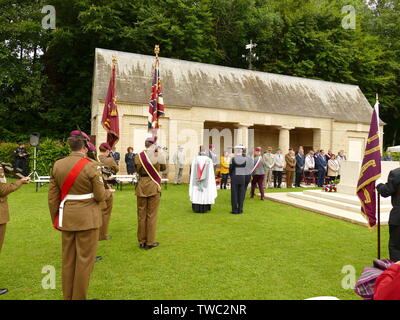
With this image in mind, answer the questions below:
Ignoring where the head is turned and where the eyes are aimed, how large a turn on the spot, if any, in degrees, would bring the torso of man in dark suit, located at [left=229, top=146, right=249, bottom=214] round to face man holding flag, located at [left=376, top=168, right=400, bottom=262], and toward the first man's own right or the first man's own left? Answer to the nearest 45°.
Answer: approximately 135° to the first man's own right

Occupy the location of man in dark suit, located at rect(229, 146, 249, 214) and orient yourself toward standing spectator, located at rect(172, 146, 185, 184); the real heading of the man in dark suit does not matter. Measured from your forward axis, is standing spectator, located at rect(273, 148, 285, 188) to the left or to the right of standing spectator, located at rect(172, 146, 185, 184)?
right

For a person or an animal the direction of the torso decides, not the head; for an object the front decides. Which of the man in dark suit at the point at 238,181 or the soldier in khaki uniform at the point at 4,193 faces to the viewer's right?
the soldier in khaki uniform

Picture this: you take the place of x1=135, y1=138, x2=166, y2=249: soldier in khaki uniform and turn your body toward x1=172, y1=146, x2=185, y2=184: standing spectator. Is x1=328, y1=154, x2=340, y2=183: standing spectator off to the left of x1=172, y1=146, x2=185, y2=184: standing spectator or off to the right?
right

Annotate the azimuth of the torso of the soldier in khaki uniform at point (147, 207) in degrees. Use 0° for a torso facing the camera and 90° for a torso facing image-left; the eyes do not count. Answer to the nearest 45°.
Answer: approximately 225°

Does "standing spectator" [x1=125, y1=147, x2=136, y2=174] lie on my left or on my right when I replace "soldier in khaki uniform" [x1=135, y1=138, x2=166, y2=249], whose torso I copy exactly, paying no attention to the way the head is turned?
on my left

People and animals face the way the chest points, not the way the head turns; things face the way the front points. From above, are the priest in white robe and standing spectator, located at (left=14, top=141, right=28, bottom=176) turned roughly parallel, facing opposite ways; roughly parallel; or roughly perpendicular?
roughly perpendicular

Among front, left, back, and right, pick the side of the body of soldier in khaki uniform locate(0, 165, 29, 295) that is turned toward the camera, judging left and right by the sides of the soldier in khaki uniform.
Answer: right

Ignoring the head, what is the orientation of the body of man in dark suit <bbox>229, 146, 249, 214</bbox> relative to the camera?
away from the camera
